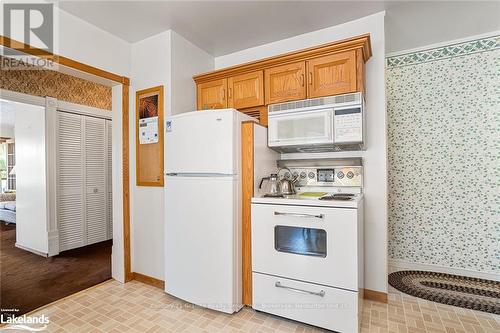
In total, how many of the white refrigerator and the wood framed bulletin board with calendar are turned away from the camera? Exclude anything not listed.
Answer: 0

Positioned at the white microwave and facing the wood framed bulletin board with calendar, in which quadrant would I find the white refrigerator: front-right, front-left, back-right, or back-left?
front-left

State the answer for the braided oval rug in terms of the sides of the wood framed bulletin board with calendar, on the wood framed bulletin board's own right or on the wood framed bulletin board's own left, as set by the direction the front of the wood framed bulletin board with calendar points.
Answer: on the wood framed bulletin board's own left

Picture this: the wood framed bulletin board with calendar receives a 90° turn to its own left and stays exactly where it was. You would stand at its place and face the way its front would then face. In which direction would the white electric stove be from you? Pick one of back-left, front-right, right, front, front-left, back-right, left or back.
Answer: front

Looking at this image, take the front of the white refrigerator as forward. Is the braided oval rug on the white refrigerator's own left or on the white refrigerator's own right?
on the white refrigerator's own left

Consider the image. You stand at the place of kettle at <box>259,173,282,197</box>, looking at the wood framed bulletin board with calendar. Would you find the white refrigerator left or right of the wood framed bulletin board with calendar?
left

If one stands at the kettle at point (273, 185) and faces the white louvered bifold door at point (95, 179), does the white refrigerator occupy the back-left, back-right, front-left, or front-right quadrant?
front-left

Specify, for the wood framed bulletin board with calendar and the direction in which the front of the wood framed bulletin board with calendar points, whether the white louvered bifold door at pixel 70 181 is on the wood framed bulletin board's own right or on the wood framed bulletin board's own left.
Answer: on the wood framed bulletin board's own right

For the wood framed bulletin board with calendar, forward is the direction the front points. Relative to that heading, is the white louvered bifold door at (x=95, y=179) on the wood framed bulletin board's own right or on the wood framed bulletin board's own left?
on the wood framed bulletin board's own right

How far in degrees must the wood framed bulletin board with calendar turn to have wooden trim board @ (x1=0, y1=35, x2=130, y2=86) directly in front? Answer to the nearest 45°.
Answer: approximately 45° to its right

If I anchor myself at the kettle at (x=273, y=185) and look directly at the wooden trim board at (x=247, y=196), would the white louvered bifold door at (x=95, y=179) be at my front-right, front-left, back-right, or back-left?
front-right

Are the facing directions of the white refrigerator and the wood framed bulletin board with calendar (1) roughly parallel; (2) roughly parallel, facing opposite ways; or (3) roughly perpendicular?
roughly parallel

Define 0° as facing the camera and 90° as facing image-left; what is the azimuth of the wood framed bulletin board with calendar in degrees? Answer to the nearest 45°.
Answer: approximately 45°

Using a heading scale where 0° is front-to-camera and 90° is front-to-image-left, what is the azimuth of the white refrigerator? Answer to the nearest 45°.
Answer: approximately 45°

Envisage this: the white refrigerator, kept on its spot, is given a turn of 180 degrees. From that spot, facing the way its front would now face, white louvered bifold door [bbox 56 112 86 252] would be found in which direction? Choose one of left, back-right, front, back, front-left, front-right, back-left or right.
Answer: left

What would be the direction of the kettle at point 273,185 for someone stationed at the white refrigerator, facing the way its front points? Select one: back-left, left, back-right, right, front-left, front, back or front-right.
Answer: back-left

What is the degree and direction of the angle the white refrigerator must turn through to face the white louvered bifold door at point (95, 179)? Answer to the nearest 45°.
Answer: approximately 90° to its right
